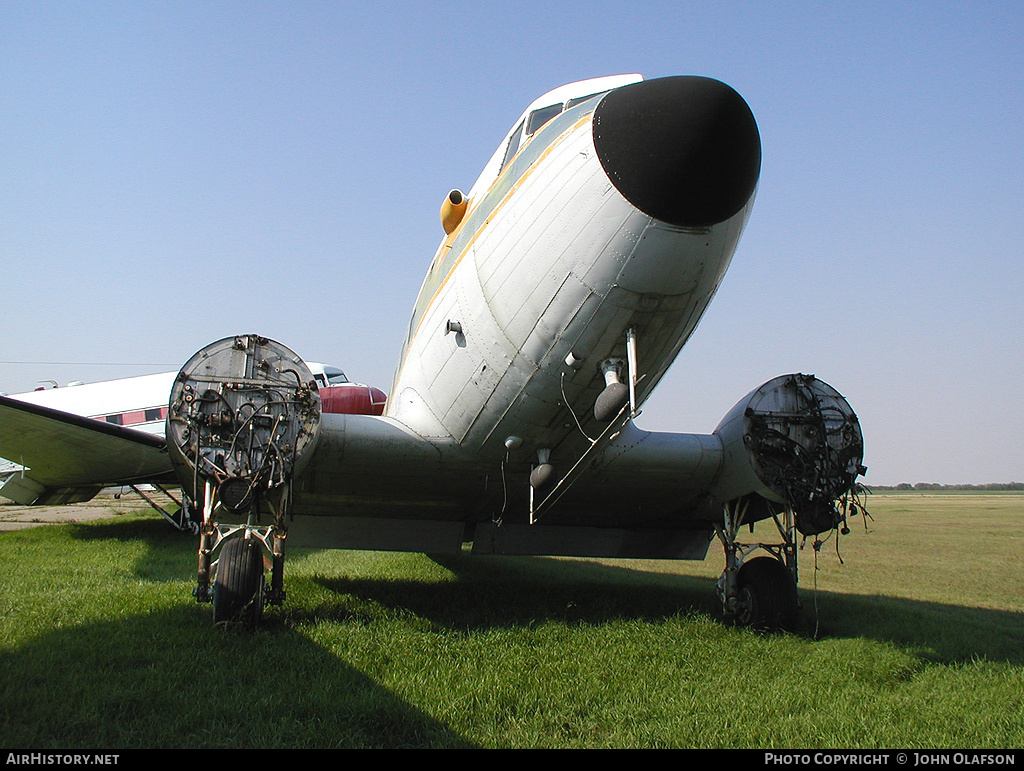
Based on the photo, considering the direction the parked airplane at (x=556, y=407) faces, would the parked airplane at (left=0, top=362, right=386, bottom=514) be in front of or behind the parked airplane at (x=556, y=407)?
behind

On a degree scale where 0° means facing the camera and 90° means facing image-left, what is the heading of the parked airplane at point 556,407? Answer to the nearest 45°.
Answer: approximately 315°

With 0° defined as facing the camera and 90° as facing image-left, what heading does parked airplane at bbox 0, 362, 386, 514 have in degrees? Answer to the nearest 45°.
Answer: approximately 270°
